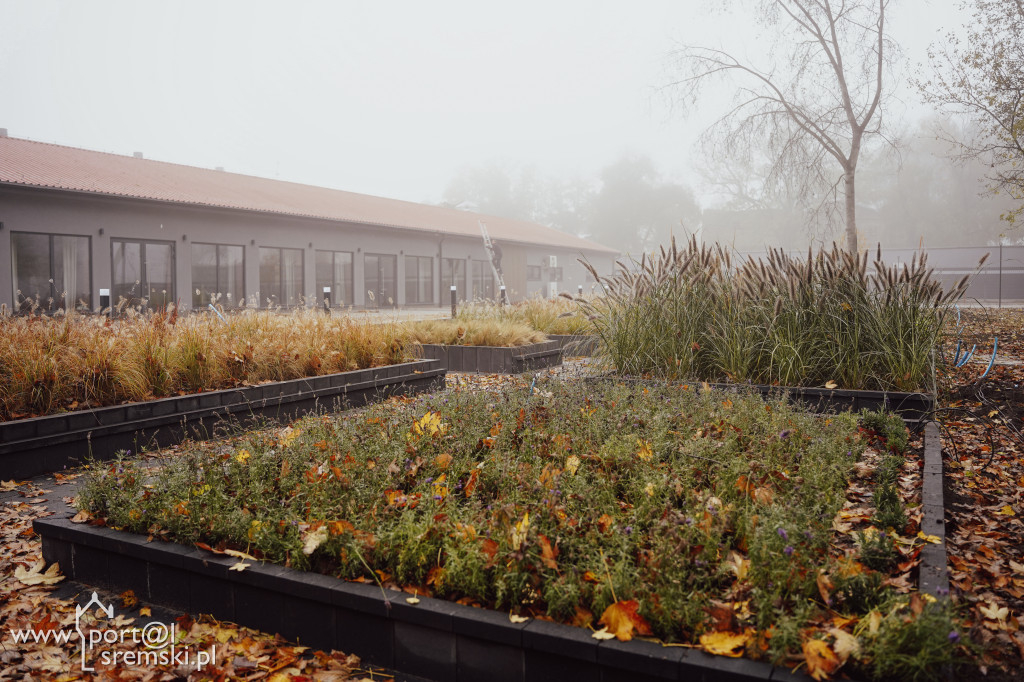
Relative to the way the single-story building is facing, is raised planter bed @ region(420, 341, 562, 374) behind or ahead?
ahead

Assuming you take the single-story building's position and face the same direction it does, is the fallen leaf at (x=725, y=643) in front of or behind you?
in front

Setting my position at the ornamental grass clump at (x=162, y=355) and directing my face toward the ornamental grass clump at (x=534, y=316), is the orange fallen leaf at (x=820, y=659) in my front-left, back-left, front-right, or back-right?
back-right

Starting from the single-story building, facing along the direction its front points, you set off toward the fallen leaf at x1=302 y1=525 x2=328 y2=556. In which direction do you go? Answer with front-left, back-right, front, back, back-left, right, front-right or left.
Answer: front-right

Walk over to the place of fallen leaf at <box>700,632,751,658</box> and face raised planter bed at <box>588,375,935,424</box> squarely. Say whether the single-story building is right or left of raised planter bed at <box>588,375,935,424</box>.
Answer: left

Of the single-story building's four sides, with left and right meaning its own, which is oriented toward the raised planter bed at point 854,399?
front

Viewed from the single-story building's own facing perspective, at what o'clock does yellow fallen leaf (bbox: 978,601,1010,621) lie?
The yellow fallen leaf is roughly at 1 o'clock from the single-story building.

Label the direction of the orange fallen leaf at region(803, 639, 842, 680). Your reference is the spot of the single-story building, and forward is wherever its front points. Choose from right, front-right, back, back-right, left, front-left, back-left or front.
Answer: front-right

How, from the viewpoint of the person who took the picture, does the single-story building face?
facing the viewer and to the right of the viewer

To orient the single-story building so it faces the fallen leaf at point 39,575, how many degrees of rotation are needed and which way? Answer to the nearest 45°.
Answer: approximately 45° to its right

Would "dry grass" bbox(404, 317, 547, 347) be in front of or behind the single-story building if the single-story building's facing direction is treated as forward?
in front

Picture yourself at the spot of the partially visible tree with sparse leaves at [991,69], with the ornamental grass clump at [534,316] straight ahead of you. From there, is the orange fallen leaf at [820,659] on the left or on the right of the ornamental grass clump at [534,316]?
left
